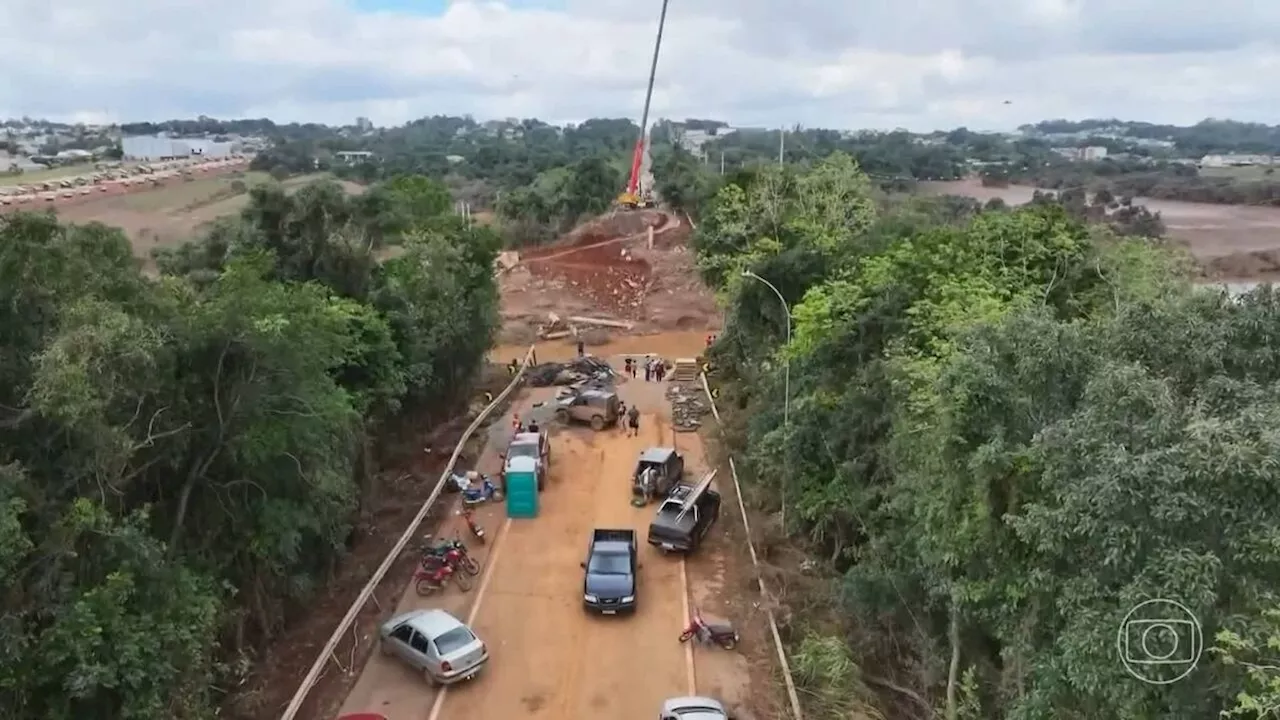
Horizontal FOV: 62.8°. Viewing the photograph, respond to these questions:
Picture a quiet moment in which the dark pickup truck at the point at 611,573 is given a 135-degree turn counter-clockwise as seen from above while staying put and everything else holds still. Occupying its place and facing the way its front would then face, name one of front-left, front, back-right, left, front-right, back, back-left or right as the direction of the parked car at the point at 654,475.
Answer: front-left

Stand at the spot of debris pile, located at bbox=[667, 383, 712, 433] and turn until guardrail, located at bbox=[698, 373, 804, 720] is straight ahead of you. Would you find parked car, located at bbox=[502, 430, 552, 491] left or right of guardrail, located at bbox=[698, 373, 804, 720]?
right

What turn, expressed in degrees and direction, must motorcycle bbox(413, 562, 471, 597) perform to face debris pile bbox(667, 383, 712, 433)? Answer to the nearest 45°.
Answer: approximately 45° to its left

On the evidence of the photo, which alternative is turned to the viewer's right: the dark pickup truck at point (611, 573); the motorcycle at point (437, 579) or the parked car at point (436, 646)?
the motorcycle

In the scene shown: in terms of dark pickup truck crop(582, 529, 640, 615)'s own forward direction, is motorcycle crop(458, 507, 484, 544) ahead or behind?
behind

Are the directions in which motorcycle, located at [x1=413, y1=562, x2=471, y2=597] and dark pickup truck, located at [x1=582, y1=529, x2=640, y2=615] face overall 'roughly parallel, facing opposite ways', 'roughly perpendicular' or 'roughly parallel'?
roughly perpendicular

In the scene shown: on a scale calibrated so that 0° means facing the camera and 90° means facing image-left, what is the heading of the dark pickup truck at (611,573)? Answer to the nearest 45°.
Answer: approximately 0°

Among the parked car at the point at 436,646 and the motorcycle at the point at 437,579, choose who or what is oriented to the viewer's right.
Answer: the motorcycle

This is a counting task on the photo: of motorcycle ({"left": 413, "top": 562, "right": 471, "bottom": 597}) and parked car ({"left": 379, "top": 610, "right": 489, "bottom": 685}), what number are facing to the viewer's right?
1
